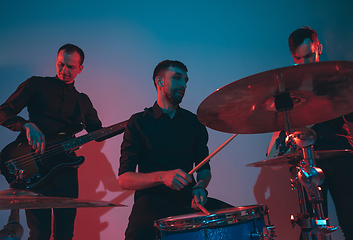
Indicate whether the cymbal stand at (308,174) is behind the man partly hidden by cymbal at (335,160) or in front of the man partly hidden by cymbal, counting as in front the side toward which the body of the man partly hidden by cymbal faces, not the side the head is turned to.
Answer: in front

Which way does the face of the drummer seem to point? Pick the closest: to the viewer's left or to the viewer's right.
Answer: to the viewer's right

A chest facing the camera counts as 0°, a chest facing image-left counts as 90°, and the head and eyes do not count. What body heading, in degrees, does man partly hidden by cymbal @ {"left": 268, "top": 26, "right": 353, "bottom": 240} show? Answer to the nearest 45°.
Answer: approximately 45°

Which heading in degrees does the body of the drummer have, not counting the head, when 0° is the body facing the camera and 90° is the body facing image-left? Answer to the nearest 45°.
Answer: approximately 315°

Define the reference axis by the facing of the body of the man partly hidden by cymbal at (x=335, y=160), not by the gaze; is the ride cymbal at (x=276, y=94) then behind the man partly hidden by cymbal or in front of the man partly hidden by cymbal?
in front

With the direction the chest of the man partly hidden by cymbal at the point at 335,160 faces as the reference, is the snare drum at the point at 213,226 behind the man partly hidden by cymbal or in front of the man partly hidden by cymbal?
in front

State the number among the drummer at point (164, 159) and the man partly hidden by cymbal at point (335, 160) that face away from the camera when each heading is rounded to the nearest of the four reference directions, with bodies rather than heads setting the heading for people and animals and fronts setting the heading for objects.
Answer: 0

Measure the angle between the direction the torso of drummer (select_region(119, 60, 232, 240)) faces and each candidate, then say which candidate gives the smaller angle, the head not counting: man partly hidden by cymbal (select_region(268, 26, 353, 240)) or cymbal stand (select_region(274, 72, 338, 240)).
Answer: the cymbal stand
